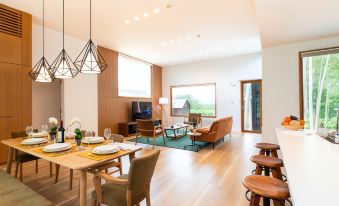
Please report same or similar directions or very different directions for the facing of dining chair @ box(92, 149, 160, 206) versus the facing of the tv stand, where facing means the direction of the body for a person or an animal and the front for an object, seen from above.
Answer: very different directions

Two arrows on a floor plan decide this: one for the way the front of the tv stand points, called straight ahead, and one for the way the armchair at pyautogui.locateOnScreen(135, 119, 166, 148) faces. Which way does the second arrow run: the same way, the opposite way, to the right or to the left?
to the left

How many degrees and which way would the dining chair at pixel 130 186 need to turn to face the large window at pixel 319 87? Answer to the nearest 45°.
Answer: approximately 135° to its right

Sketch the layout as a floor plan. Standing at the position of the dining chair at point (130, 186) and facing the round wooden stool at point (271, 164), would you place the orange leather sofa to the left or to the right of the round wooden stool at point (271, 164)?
left

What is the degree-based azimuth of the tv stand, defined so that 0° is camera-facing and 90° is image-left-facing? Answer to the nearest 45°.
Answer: approximately 315°

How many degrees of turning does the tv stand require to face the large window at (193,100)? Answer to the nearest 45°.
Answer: approximately 90° to its left

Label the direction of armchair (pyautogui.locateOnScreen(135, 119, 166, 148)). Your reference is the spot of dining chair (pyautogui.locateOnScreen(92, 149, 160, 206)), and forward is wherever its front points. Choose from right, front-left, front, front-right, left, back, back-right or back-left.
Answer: front-right

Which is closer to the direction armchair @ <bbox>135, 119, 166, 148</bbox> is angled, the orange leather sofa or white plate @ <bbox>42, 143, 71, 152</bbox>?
the orange leather sofa

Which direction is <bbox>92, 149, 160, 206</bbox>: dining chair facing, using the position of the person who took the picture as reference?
facing away from the viewer and to the left of the viewer
